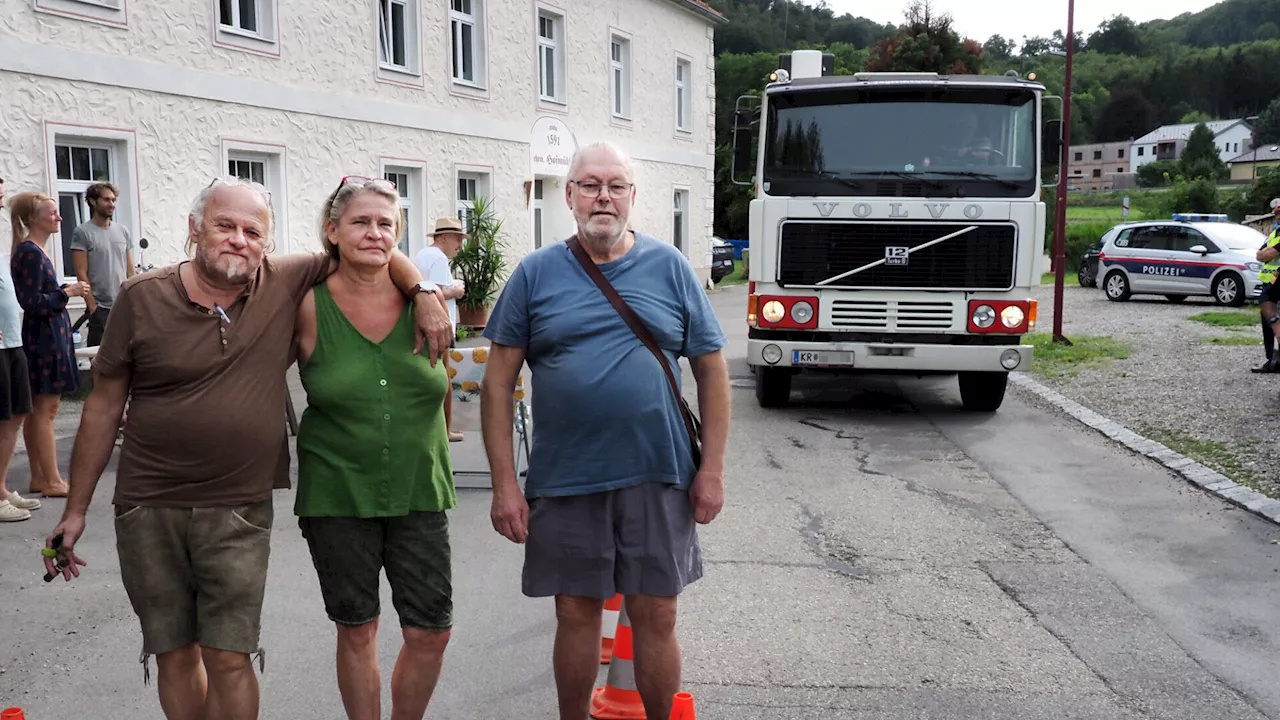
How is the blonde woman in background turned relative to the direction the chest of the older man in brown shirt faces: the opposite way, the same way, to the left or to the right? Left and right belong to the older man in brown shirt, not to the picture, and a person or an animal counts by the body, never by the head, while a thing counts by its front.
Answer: to the left

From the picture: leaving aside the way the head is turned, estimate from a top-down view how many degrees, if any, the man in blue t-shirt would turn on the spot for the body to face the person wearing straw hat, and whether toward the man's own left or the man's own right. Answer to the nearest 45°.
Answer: approximately 180°

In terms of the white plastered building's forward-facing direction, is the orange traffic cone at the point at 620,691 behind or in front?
in front

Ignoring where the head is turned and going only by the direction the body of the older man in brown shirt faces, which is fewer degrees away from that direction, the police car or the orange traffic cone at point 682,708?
the orange traffic cone

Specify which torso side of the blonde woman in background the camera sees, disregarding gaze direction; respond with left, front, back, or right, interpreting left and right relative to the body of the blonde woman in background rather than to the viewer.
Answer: right

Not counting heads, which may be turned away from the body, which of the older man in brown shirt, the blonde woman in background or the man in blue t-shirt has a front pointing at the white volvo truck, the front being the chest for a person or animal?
the blonde woman in background

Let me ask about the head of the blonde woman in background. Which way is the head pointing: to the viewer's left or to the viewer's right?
to the viewer's right

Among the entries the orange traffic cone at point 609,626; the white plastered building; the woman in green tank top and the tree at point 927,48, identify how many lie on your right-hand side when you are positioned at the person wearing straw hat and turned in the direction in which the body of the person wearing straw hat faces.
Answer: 2
